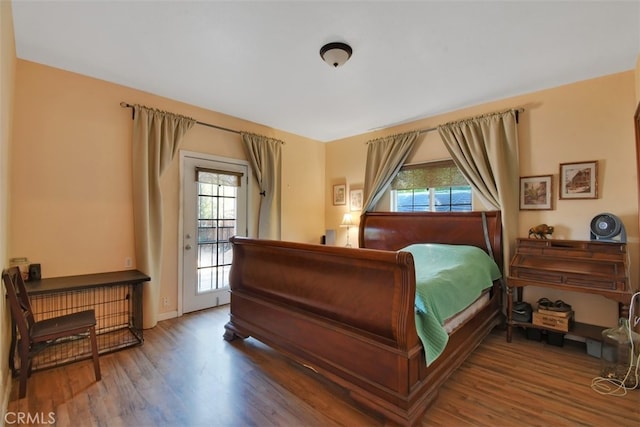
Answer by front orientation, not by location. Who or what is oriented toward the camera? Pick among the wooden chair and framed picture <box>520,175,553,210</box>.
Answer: the framed picture

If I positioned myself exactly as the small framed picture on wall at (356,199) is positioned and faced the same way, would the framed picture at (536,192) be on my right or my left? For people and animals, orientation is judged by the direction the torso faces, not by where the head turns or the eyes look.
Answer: on my left

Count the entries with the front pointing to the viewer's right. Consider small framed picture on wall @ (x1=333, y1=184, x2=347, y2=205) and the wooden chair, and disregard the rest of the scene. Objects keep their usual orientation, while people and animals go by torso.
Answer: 1

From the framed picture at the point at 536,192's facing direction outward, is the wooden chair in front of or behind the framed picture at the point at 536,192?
in front

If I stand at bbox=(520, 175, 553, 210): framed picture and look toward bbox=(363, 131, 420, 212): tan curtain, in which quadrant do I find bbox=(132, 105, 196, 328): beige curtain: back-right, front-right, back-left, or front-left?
front-left

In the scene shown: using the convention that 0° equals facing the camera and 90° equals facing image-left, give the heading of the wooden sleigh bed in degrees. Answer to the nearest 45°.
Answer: approximately 45°

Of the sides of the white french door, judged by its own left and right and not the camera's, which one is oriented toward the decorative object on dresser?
front

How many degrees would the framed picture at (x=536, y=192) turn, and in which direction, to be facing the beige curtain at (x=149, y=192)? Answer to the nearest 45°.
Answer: approximately 45° to its right

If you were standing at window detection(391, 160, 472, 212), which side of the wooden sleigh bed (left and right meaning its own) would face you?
back

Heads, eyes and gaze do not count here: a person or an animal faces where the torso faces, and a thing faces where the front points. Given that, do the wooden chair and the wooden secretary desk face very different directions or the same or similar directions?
very different directions

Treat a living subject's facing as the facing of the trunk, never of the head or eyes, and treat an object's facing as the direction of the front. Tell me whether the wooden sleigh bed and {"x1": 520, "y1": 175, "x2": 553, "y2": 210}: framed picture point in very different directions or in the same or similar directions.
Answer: same or similar directions

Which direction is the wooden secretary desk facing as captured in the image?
toward the camera

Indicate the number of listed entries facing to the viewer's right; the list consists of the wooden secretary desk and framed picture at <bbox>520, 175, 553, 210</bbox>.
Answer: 0

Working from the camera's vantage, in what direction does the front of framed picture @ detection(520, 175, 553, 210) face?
facing the viewer

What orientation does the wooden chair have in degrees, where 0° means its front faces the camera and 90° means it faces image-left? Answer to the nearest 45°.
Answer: approximately 270°

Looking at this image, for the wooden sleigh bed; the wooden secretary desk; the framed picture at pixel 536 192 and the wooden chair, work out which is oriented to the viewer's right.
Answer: the wooden chair
